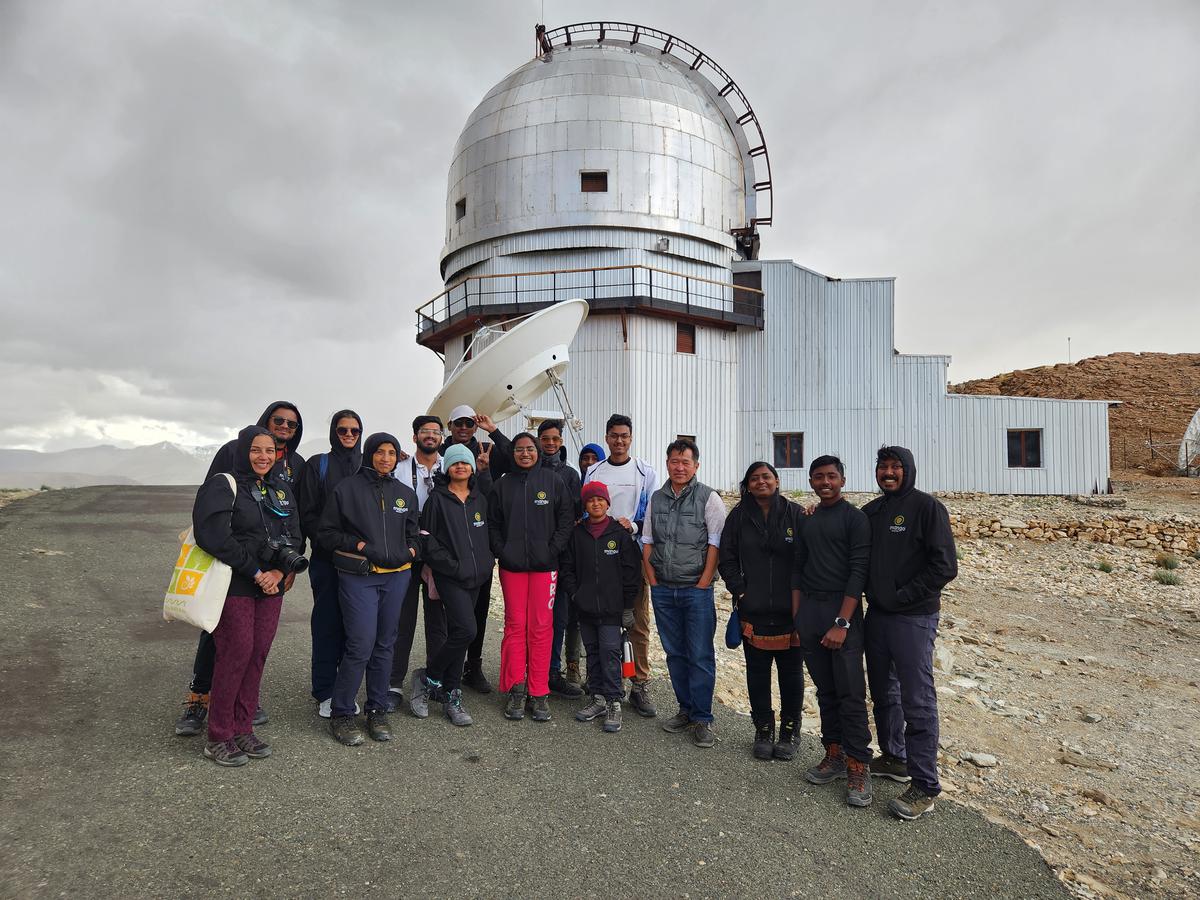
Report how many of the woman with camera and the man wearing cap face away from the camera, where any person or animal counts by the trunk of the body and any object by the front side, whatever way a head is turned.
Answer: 0

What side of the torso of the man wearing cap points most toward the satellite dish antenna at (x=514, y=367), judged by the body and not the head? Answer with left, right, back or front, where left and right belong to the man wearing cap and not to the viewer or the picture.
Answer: back

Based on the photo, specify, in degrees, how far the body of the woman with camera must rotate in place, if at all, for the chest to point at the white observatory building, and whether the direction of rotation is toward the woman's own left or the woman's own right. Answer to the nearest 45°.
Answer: approximately 90° to the woman's own left

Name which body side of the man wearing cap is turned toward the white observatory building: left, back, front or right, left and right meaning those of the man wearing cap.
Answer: back

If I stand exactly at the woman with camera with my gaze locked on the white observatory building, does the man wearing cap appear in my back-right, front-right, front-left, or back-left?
front-right

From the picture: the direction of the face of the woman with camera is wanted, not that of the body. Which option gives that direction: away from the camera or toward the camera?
toward the camera

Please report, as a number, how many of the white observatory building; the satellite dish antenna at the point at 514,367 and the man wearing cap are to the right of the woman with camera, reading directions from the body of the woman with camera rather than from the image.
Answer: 0

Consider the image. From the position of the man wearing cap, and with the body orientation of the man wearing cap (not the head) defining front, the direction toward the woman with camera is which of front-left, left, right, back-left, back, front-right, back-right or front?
front-right

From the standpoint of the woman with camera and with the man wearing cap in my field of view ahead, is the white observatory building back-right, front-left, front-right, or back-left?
front-left

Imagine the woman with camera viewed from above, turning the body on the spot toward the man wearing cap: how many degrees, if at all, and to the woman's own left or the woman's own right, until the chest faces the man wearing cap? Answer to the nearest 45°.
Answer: approximately 90° to the woman's own left

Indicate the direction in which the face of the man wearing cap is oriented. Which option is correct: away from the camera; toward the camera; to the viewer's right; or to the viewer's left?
toward the camera

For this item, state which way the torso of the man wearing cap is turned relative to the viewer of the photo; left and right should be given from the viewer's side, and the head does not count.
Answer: facing the viewer
